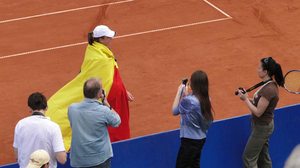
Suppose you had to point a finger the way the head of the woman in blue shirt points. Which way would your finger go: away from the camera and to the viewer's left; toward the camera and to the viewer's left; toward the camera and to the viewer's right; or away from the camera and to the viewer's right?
away from the camera and to the viewer's left

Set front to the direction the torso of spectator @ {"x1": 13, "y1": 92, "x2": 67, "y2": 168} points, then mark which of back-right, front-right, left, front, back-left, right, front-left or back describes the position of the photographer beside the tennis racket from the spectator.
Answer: right

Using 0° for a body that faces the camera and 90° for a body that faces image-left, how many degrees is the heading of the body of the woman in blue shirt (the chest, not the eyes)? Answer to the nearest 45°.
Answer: approximately 135°

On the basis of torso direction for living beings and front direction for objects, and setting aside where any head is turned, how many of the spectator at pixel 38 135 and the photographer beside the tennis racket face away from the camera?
1

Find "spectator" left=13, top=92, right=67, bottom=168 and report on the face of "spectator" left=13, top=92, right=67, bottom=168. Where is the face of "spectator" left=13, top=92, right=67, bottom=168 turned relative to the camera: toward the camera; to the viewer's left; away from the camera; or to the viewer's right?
away from the camera

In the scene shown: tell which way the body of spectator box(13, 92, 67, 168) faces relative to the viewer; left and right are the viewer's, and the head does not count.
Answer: facing away from the viewer
